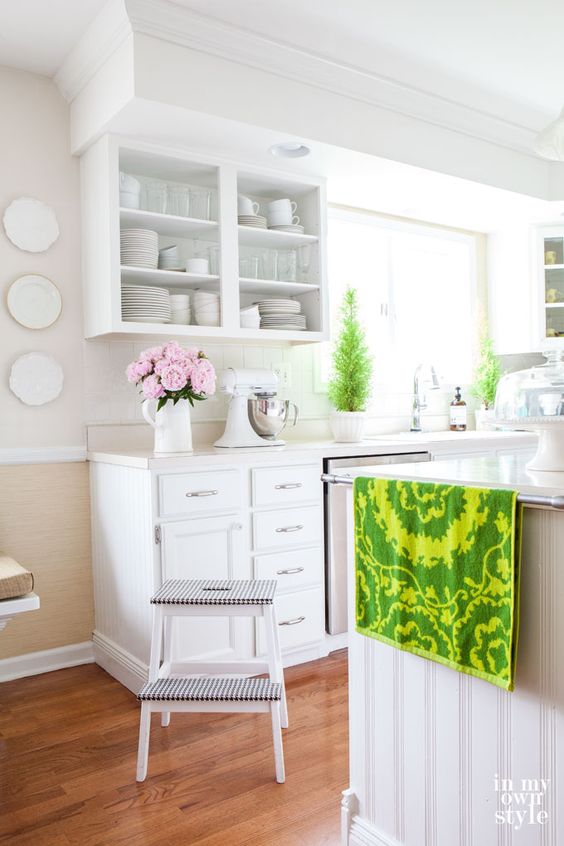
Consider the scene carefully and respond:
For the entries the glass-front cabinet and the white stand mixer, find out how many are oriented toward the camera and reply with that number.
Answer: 1

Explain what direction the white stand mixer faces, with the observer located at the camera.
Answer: facing to the right of the viewer

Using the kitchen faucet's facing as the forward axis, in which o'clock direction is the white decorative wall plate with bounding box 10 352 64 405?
The white decorative wall plate is roughly at 3 o'clock from the kitchen faucet.

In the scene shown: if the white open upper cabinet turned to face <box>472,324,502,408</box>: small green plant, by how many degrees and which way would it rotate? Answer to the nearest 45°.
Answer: approximately 90° to its left

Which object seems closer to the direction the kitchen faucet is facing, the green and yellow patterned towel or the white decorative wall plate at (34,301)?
the green and yellow patterned towel

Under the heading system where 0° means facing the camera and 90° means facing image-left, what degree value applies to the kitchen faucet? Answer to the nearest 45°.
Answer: approximately 315°

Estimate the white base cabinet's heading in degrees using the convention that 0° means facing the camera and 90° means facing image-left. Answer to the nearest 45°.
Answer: approximately 315°
